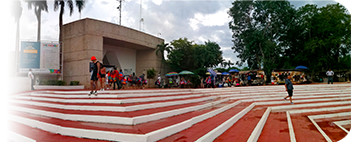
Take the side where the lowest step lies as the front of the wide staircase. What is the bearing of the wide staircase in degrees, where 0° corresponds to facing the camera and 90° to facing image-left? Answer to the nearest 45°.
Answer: approximately 0°

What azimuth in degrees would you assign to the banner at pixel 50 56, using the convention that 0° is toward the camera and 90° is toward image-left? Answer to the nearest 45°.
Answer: approximately 0°

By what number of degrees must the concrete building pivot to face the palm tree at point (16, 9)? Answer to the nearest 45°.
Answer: approximately 135° to its right

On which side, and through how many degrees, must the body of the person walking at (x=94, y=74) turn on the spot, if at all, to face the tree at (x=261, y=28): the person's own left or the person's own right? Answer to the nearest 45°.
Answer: approximately 180°
